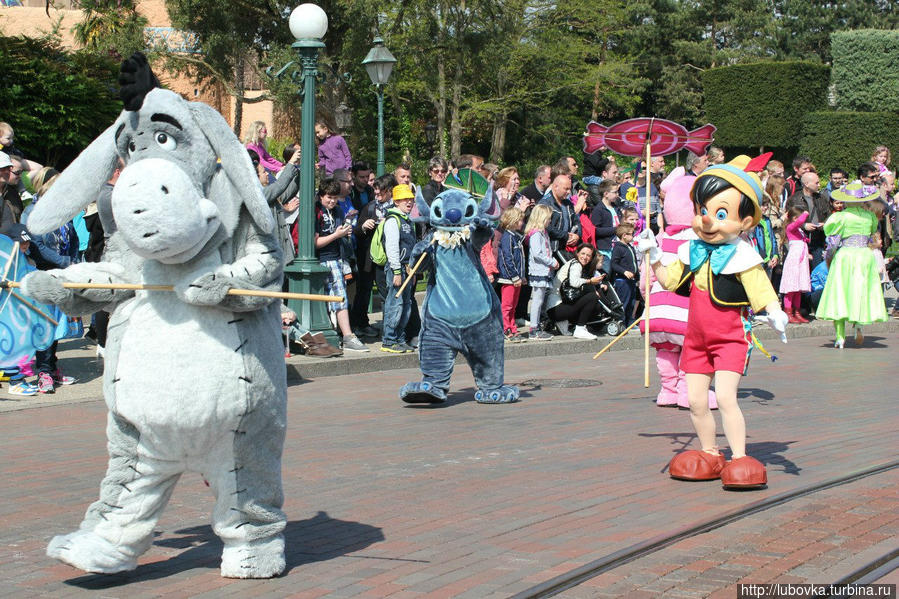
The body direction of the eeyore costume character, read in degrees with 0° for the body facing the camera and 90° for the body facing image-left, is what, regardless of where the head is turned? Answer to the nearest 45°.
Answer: approximately 45°

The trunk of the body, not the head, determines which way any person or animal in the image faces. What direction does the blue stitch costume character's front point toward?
toward the camera

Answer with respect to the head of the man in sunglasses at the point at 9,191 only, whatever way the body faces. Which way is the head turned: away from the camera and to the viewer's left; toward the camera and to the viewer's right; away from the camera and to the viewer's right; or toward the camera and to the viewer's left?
toward the camera and to the viewer's right

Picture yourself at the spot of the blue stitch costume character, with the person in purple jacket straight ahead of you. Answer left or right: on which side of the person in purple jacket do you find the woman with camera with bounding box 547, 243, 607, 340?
right

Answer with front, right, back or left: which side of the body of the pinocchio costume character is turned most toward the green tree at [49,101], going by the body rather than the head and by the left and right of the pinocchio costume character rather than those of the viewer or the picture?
right

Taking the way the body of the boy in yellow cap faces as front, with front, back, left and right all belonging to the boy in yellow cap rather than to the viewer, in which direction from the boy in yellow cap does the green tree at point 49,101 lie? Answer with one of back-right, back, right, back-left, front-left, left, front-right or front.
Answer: back

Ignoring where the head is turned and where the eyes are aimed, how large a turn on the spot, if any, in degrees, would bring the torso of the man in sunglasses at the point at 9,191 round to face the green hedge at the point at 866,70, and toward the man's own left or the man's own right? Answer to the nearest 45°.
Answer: approximately 90° to the man's own left

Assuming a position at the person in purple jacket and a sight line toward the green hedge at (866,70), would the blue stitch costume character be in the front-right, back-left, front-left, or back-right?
back-right

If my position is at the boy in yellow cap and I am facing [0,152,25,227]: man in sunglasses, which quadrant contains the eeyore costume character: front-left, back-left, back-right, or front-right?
front-left

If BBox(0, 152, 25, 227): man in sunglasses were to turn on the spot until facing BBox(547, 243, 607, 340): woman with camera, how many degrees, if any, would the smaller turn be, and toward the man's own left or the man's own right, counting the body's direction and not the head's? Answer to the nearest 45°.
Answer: approximately 45° to the man's own left

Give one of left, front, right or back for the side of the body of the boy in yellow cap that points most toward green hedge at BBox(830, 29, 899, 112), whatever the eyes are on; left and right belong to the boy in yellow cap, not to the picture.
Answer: left

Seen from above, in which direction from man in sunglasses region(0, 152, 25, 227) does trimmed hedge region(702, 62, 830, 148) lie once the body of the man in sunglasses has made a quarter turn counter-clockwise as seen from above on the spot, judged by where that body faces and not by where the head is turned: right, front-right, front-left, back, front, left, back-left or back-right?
front

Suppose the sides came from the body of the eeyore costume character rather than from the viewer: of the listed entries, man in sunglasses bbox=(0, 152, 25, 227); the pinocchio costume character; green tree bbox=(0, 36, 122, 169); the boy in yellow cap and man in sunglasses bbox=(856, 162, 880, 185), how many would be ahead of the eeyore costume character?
0
